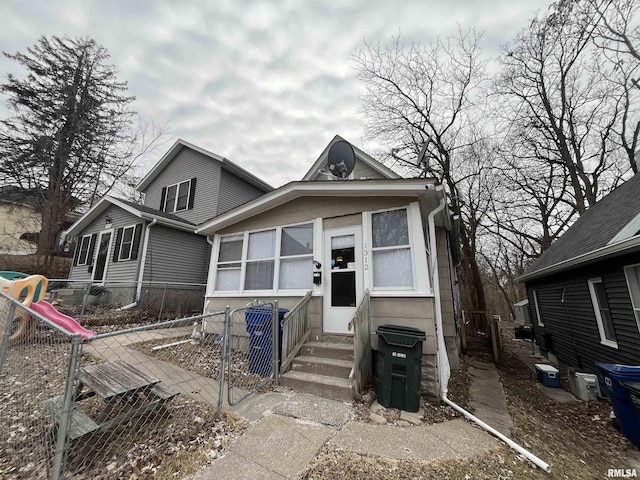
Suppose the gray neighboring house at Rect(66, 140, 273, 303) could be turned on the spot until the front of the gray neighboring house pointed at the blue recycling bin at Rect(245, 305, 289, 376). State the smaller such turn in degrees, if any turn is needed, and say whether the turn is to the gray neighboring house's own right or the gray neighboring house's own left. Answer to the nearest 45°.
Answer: approximately 45° to the gray neighboring house's own left

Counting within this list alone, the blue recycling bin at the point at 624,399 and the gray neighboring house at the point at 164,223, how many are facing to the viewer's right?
0

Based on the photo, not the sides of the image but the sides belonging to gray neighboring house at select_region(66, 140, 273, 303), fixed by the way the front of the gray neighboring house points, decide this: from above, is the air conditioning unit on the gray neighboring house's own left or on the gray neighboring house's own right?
on the gray neighboring house's own left

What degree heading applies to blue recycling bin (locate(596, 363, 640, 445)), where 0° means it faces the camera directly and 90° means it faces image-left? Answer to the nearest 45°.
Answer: approximately 45°

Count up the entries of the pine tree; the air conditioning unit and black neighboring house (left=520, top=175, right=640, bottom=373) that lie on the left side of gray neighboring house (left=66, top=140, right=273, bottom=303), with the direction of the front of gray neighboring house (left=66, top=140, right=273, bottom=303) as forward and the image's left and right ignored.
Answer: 2

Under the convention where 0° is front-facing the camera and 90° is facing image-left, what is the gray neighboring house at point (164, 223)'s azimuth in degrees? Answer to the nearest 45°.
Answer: approximately 45°

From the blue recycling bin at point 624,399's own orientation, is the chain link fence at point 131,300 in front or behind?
in front

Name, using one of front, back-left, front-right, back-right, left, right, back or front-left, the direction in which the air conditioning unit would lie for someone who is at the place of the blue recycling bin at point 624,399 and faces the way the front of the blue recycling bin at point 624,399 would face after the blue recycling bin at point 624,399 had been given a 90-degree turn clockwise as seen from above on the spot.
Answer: front-right

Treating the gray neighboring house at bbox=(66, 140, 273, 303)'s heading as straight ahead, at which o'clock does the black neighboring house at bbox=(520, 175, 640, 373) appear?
the black neighboring house at bbox=(520, 175, 640, 373) is roughly at 9 o'clock from the gray neighboring house at bbox=(66, 140, 273, 303).

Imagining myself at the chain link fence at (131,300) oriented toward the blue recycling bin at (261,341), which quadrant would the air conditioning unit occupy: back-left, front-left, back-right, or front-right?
front-left

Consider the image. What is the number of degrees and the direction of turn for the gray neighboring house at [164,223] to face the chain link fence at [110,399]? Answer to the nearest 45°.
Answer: approximately 45° to its left

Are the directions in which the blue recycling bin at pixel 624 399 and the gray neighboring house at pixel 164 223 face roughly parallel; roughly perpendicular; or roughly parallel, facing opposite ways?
roughly perpendicular

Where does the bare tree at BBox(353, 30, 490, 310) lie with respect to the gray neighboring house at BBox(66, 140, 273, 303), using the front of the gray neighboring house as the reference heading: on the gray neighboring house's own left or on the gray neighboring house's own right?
on the gray neighboring house's own left
